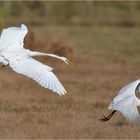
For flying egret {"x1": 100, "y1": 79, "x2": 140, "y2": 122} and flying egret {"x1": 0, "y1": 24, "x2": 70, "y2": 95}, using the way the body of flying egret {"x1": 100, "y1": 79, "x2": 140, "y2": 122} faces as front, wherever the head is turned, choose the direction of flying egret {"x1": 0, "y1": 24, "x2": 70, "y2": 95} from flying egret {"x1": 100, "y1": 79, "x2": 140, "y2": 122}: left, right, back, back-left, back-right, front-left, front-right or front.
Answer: back

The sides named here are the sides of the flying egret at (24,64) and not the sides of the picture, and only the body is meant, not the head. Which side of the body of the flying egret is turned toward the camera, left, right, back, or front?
right

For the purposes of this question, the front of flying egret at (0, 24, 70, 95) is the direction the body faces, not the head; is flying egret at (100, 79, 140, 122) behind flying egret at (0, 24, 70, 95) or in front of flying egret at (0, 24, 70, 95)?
in front

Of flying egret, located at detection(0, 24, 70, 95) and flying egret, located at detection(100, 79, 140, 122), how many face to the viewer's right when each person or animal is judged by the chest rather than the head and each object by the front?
2

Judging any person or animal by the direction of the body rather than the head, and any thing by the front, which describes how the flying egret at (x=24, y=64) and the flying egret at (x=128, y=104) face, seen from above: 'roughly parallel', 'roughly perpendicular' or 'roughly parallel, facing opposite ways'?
roughly parallel

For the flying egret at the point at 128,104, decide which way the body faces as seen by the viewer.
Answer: to the viewer's right
